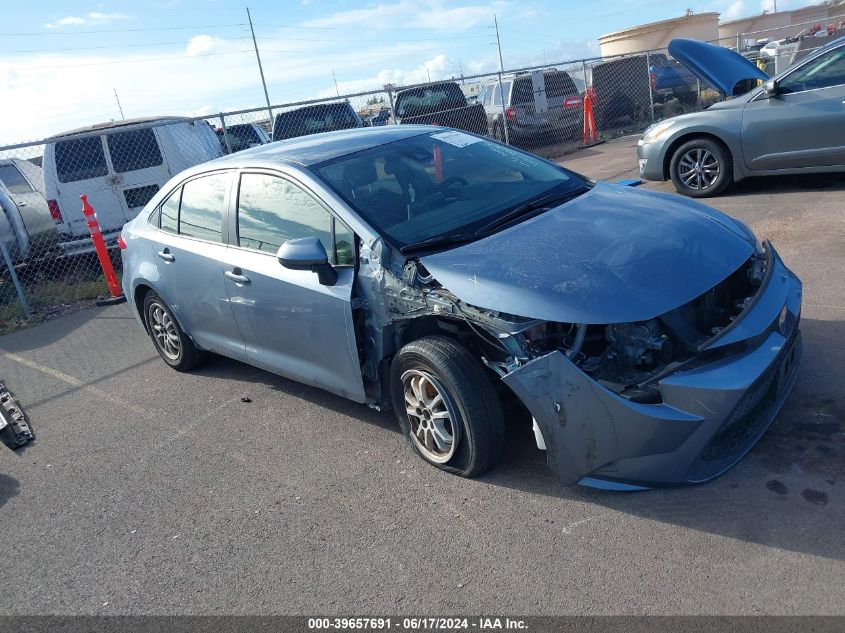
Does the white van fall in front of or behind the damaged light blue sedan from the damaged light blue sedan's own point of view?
behind

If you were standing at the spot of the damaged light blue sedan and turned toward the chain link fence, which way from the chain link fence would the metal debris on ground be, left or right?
left

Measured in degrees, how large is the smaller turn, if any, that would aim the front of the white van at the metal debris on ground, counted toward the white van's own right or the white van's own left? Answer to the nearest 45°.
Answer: approximately 135° to the white van's own right

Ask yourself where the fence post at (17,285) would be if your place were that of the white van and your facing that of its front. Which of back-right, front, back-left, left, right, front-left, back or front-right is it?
back

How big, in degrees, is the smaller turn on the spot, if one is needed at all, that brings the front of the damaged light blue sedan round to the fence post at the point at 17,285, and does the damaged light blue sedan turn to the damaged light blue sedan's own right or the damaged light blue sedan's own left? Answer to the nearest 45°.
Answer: approximately 180°

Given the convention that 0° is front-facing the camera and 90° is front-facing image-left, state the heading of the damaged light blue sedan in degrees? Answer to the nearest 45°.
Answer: approximately 315°

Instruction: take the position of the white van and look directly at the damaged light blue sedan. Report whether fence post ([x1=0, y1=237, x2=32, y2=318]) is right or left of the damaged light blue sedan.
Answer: right

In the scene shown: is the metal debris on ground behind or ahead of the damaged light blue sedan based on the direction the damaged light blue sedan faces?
behind

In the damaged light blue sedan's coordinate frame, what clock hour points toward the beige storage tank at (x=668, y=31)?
The beige storage tank is roughly at 8 o'clock from the damaged light blue sedan.

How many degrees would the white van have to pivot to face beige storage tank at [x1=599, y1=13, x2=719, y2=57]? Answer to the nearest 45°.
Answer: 0° — it already faces it

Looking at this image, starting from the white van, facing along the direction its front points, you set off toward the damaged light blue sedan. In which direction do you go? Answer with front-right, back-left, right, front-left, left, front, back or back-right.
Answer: back-right

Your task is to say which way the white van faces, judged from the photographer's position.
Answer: facing away from the viewer and to the right of the viewer

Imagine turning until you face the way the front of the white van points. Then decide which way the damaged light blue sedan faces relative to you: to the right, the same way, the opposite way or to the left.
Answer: to the right
